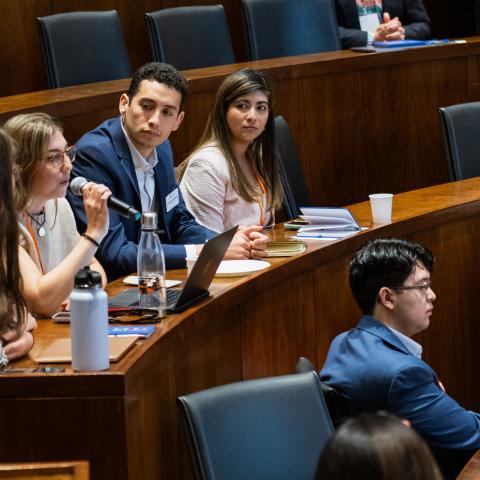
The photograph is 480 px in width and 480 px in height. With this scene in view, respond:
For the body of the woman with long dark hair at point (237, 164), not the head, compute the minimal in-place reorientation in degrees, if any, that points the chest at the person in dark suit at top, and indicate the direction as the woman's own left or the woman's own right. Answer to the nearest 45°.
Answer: approximately 135° to the woman's own left

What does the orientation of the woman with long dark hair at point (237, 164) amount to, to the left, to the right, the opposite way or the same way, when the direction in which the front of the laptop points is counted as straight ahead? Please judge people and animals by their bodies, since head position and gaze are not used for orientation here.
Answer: the opposite way

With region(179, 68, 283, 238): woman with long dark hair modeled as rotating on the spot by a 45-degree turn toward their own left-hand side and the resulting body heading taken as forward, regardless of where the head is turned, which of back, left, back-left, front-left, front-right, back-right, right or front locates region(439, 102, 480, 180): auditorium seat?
front-left

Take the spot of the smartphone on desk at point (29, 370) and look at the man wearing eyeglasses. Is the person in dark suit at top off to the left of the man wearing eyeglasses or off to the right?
left

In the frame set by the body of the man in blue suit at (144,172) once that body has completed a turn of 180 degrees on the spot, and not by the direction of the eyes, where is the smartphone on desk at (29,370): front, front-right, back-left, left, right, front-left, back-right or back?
back-left

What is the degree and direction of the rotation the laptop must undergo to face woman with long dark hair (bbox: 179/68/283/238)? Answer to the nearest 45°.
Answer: approximately 45° to its right

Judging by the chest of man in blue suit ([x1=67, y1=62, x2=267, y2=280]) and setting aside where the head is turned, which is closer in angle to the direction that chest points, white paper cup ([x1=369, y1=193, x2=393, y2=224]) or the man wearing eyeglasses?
the man wearing eyeglasses

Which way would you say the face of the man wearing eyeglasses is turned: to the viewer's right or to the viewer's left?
to the viewer's right

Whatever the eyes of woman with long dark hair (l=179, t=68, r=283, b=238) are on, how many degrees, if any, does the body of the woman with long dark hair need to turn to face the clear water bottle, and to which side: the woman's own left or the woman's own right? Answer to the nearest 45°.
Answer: approximately 45° to the woman's own right

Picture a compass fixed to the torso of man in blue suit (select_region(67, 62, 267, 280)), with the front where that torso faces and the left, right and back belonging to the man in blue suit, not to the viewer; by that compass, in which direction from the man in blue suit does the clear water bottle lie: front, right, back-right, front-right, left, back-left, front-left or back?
front-right
